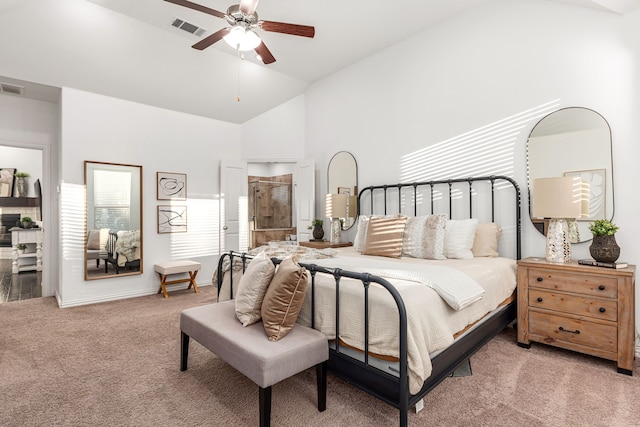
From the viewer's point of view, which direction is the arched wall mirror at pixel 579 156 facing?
toward the camera

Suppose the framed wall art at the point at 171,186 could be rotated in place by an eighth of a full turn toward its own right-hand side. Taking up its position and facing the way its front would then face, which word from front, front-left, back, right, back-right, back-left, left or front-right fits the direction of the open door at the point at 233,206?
back-left

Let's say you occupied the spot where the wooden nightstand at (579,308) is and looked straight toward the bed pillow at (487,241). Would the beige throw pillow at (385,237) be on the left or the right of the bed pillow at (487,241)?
left

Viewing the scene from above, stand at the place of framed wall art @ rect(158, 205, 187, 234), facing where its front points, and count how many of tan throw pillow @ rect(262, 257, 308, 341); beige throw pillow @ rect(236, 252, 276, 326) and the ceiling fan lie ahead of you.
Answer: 3

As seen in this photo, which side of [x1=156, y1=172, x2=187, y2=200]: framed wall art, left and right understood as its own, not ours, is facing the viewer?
front

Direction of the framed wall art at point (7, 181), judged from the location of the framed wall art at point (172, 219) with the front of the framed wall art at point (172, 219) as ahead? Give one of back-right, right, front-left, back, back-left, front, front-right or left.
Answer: back-right

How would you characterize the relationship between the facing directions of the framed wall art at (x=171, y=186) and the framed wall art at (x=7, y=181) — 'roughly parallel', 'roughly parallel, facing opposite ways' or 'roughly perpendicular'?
roughly parallel

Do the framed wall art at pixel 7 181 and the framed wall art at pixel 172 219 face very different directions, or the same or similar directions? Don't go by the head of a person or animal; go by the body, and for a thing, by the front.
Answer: same or similar directions

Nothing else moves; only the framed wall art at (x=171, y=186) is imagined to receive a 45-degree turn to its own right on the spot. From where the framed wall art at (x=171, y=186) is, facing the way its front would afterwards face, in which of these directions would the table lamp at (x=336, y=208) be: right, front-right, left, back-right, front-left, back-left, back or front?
left

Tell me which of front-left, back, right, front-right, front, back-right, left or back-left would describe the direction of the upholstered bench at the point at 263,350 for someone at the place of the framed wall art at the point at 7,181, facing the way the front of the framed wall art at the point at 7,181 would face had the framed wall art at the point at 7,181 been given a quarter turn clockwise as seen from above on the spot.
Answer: left

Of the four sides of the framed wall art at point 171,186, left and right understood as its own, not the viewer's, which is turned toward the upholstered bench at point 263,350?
front

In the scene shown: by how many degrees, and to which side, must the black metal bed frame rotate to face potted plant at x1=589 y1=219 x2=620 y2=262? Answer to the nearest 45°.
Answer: approximately 180°

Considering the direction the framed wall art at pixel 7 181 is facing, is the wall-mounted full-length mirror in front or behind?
in front

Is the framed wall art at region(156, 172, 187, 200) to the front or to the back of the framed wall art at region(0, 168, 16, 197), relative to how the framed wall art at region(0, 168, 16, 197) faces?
to the front

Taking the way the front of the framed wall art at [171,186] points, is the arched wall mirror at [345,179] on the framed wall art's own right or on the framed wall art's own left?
on the framed wall art's own left

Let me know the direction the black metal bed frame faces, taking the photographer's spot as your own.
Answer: facing the viewer and to the left of the viewer

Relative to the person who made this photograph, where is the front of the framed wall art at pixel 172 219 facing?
facing the viewer
